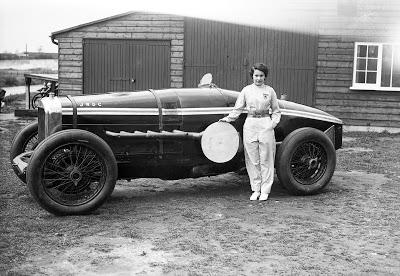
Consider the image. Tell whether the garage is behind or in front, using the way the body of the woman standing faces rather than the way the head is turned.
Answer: behind

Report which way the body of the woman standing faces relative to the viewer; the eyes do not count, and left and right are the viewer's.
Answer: facing the viewer

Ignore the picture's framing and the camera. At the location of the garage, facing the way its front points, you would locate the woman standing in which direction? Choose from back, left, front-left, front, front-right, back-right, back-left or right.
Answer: front

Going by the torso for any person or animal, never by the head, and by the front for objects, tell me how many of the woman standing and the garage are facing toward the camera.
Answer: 2

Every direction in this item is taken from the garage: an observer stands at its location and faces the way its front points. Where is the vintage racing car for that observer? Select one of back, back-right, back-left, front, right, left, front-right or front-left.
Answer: front

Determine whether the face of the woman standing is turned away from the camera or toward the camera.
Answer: toward the camera

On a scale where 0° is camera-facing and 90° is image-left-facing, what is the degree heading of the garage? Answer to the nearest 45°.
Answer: approximately 0°
